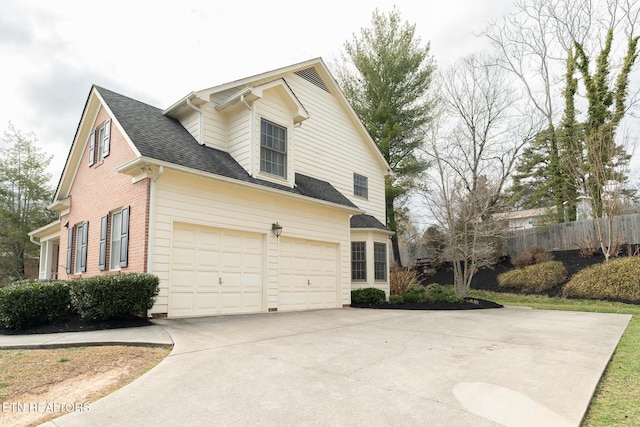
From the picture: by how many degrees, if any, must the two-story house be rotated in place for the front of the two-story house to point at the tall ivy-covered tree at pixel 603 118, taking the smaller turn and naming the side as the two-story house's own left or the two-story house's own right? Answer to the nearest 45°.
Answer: approximately 135° to the two-story house's own left

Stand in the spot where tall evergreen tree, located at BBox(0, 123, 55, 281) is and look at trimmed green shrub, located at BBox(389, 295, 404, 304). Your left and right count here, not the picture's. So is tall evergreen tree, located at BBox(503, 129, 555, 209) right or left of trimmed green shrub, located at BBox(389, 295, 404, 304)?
left

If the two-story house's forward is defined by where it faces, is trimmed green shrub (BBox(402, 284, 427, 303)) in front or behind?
behind

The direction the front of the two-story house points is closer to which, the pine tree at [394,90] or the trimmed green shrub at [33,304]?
the trimmed green shrub

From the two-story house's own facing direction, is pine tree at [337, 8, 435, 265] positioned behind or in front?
behind

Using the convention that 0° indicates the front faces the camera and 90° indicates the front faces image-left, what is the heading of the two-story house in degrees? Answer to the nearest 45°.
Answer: approximately 45°

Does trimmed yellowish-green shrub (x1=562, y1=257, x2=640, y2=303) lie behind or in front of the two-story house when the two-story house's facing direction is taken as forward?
behind

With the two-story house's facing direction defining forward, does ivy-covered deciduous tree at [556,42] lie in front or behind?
behind

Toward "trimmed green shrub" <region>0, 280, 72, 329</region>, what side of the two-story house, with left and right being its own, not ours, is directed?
front

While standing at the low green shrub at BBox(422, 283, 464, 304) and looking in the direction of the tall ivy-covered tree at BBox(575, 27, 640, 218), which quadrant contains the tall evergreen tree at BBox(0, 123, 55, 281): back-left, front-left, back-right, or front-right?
back-left

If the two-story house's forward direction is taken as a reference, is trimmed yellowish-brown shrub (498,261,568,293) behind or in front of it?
behind
